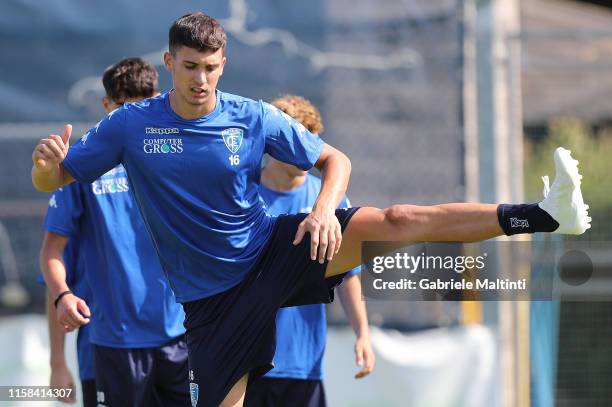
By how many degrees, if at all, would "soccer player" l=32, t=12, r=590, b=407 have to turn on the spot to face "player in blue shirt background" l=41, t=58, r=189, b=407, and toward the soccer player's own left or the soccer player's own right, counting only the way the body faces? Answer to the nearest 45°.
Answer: approximately 135° to the soccer player's own right

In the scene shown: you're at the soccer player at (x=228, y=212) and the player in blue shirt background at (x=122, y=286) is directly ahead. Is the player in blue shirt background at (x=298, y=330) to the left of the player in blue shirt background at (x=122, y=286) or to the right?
right

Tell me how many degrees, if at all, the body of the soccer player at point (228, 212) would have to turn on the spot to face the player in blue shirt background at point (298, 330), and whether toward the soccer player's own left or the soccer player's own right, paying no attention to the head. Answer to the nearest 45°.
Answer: approximately 180°

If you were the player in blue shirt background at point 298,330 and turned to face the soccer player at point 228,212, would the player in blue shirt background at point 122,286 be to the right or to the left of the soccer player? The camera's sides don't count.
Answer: right

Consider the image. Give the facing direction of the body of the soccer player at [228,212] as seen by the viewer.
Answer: toward the camera
